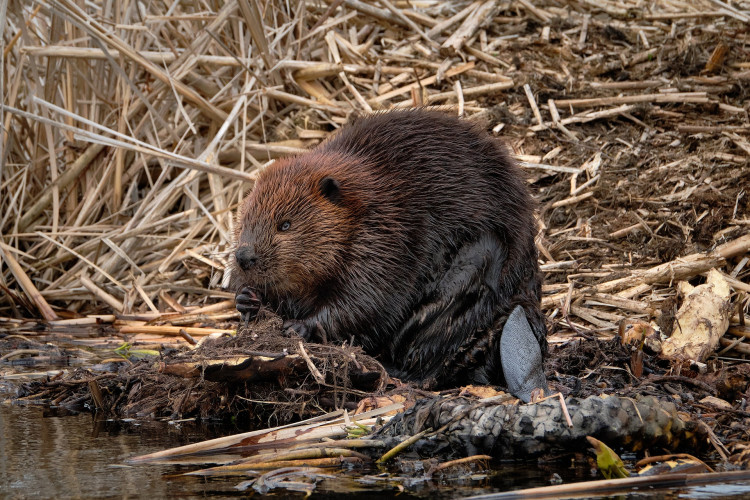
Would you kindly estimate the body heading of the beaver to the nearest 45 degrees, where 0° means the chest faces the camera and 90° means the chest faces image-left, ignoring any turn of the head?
approximately 90°
